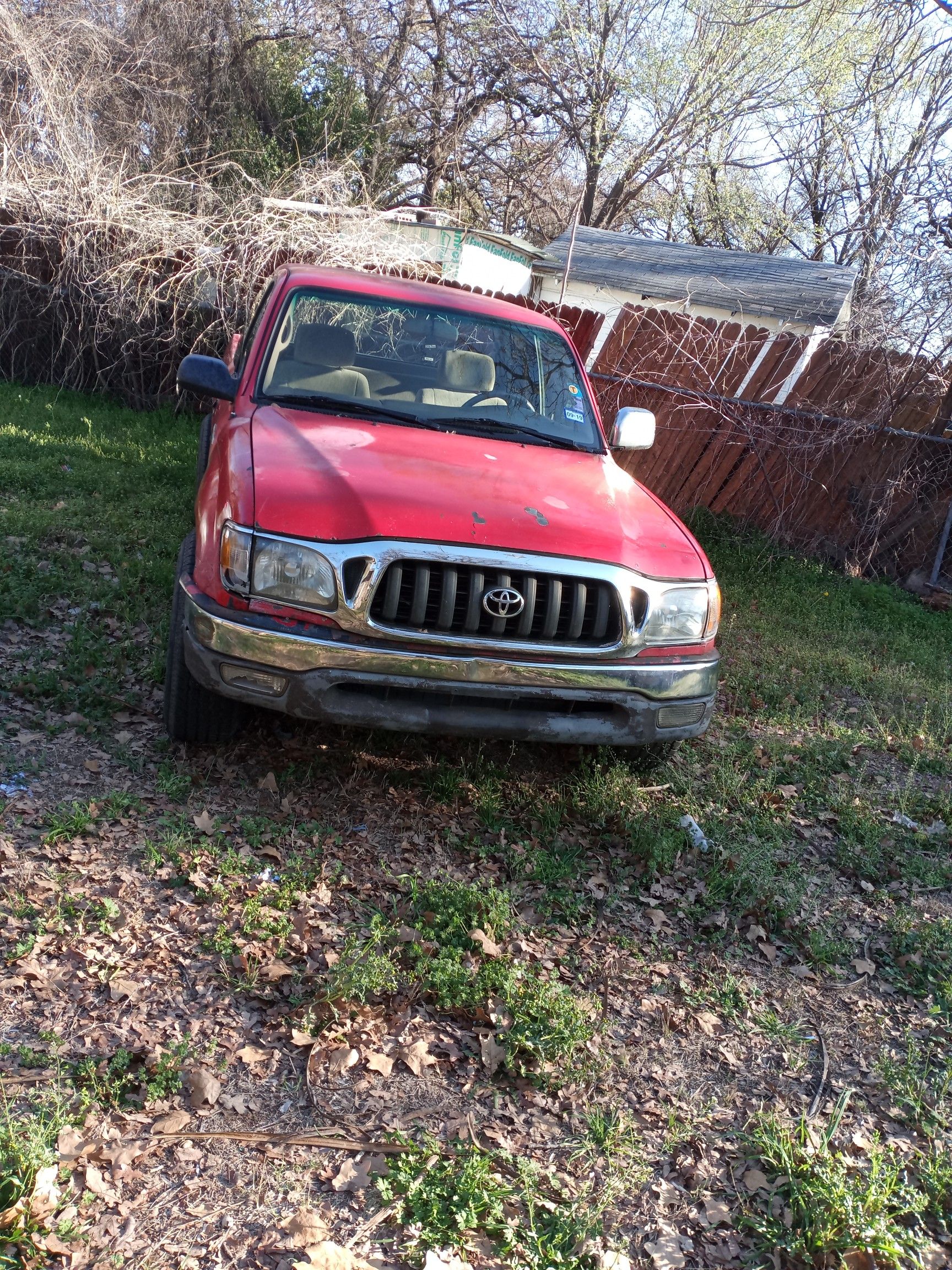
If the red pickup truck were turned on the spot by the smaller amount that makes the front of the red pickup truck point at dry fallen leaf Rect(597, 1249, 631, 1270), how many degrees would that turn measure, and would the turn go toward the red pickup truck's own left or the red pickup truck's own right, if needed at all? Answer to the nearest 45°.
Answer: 0° — it already faces it

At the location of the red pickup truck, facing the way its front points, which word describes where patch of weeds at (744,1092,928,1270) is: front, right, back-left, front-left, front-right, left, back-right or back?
front-left

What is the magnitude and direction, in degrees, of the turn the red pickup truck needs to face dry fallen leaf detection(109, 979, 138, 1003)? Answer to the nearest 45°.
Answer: approximately 45° to its right

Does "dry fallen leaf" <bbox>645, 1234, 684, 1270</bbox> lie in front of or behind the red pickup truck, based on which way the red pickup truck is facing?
in front

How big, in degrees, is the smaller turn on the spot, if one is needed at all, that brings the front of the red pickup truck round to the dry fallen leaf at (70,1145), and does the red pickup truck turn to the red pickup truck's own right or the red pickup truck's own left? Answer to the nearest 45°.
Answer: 0° — it already faces it

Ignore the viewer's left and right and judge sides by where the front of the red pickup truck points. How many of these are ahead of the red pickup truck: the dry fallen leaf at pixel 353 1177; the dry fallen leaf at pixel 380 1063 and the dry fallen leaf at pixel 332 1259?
3

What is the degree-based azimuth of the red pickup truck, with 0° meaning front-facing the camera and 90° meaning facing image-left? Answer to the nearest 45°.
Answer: approximately 0°

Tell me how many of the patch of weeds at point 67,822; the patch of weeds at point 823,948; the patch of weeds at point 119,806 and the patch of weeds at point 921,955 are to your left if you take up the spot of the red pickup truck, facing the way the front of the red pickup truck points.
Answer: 2

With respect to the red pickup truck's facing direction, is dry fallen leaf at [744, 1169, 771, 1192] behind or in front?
in front

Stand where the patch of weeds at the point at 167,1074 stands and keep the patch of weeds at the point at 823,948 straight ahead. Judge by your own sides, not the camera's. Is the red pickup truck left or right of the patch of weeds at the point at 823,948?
left

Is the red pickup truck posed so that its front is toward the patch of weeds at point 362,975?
yes
